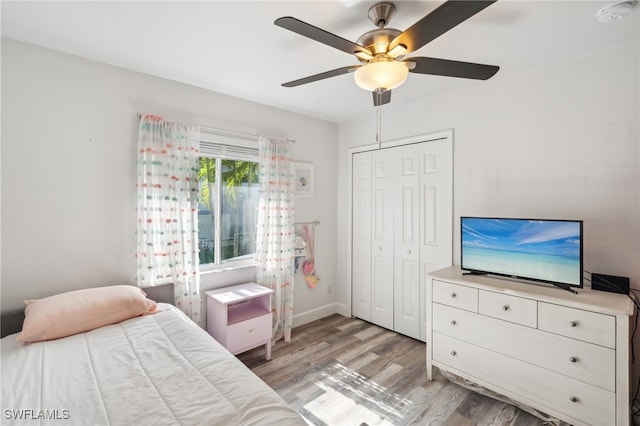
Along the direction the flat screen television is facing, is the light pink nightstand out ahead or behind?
ahead

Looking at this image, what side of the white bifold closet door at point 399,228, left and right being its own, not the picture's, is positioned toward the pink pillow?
front

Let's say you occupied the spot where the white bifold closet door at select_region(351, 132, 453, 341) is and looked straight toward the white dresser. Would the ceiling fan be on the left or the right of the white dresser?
right

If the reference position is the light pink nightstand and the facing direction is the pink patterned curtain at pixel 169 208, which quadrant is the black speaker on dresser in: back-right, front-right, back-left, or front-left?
back-left

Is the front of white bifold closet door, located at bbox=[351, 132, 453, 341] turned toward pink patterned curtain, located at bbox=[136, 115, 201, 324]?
yes

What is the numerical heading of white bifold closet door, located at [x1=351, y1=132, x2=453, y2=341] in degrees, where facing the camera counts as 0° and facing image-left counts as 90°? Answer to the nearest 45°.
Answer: approximately 45°

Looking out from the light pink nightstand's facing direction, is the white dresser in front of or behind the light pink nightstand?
in front

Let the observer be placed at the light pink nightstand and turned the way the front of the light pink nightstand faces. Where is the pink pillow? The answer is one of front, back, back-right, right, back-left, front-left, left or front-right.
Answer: right

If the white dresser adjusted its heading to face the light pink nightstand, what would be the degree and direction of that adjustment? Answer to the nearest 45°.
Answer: approximately 45° to its right

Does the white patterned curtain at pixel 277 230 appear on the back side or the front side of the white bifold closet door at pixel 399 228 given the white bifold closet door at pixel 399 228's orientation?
on the front side

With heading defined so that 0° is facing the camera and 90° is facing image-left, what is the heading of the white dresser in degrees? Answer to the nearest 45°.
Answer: approximately 45°

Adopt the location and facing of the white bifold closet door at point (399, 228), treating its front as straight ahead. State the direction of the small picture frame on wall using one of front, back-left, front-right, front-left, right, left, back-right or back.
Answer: front-right

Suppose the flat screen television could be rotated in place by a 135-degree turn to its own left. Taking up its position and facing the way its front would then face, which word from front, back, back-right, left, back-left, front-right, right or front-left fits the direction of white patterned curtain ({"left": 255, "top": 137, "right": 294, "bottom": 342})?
back

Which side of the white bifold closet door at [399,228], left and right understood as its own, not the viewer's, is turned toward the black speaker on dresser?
left

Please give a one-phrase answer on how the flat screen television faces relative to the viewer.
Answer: facing the viewer and to the left of the viewer
